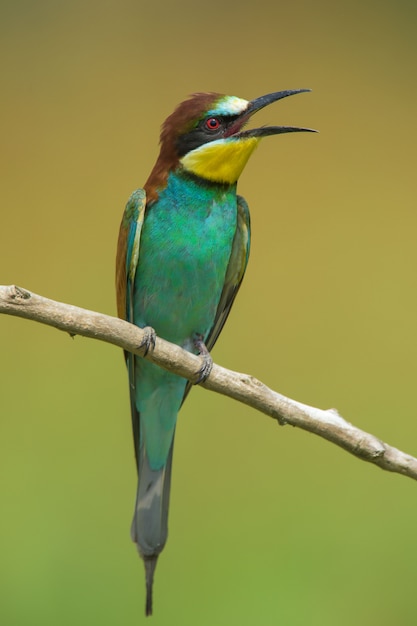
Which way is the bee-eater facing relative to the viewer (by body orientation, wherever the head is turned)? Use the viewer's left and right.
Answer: facing the viewer and to the right of the viewer
